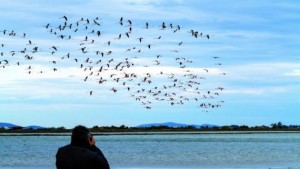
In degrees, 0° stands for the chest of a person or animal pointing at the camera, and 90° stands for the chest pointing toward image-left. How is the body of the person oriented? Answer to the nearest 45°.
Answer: approximately 225°
